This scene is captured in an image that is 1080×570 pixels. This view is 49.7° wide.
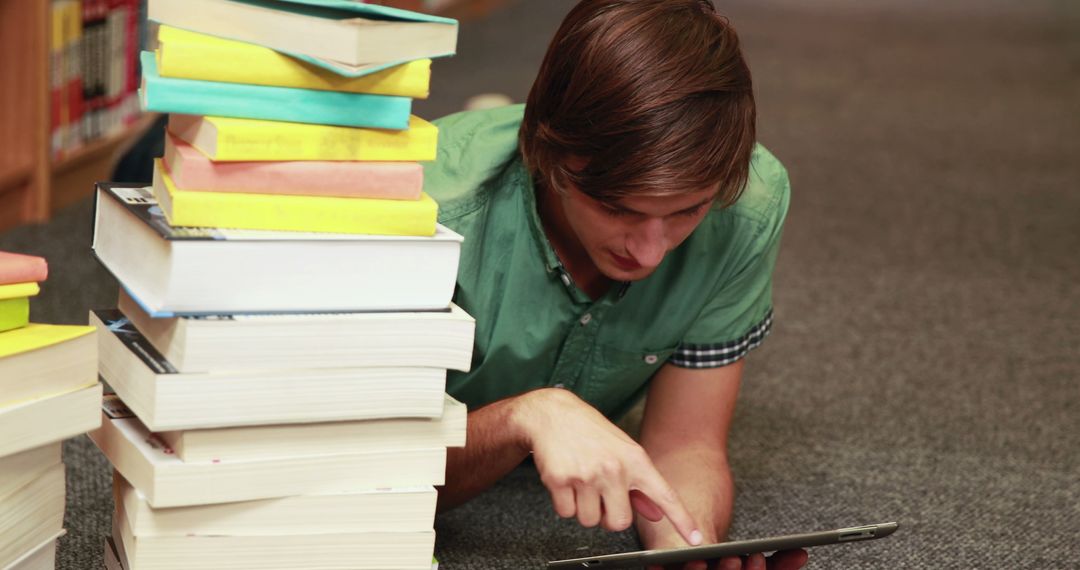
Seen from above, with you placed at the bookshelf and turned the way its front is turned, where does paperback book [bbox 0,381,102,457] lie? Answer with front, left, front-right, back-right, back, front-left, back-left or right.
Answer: front-right

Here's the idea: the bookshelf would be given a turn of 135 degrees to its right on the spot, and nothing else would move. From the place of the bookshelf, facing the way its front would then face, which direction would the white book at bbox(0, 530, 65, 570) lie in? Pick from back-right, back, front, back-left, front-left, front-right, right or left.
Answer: left

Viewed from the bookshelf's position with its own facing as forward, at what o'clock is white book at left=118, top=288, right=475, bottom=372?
The white book is roughly at 1 o'clock from the bookshelf.

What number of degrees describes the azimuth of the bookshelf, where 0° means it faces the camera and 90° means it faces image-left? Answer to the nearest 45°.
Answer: approximately 315°

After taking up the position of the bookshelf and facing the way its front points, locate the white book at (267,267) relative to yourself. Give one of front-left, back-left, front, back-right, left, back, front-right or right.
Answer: front-right

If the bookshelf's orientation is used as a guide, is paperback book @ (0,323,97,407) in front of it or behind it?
in front

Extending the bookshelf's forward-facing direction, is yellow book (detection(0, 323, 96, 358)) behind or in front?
in front

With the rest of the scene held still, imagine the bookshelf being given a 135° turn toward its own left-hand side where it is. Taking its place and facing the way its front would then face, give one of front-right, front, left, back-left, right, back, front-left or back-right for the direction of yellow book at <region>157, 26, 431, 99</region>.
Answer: back

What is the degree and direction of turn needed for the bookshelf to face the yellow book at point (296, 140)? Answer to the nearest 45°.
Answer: approximately 45° to its right

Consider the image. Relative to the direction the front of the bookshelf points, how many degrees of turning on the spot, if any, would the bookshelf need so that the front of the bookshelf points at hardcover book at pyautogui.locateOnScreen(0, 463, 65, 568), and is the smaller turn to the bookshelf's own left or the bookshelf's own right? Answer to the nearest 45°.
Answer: approximately 45° to the bookshelf's own right

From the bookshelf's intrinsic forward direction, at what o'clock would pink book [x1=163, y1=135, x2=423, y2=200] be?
The pink book is roughly at 1 o'clock from the bookshelf.

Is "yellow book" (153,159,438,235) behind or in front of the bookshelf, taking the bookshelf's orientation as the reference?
in front

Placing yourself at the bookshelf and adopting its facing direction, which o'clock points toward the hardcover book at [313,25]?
The hardcover book is roughly at 1 o'clock from the bookshelf.
